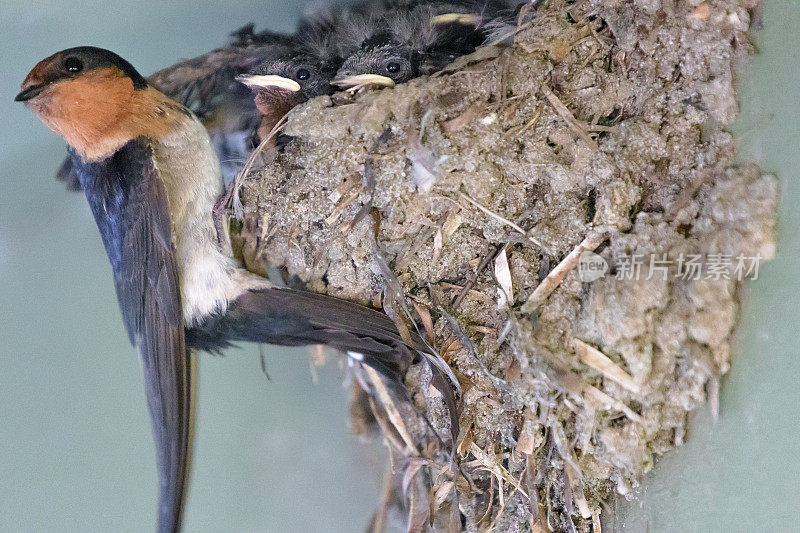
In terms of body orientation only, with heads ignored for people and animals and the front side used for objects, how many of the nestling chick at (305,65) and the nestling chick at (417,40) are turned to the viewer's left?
2

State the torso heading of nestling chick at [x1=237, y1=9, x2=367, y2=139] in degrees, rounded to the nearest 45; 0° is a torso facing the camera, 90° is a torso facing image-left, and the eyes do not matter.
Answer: approximately 90°

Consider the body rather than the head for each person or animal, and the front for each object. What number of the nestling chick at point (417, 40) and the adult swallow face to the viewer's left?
2

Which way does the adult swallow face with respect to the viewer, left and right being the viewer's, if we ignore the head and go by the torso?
facing to the left of the viewer
